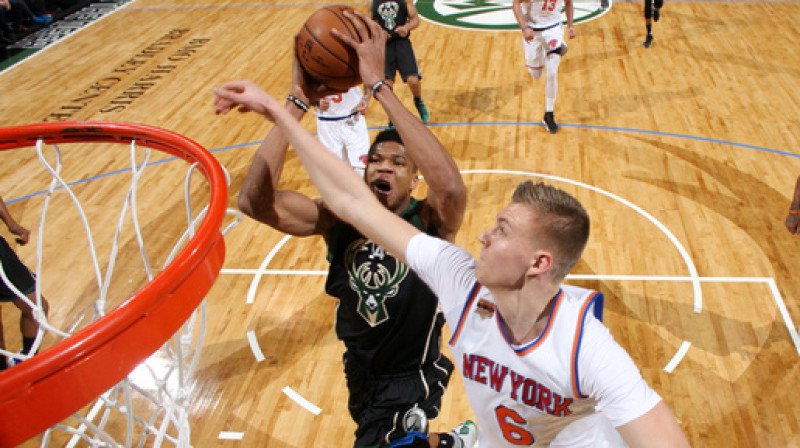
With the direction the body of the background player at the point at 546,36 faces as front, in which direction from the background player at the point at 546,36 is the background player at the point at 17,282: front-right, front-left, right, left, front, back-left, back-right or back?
front-right

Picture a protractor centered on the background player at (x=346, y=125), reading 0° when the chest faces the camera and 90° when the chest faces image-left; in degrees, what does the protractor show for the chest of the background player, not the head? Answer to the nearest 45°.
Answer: approximately 0°

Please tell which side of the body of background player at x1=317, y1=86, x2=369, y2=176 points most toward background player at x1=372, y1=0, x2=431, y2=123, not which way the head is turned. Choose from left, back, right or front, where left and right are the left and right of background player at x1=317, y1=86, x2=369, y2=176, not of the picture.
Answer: back
